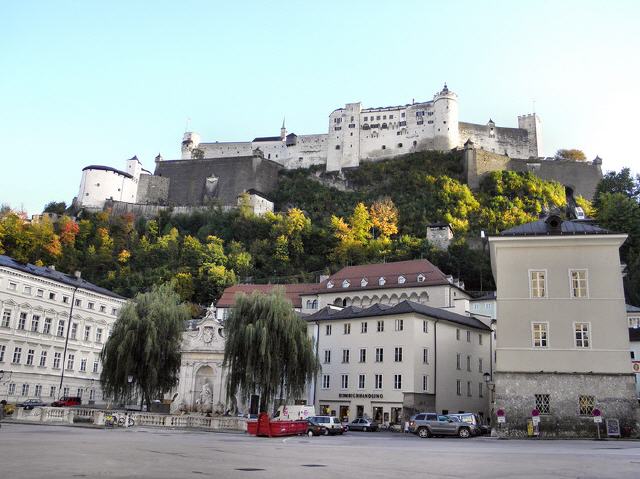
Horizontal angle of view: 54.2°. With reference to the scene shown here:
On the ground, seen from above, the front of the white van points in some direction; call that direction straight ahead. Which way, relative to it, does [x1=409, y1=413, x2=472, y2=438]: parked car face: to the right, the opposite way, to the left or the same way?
the opposite way

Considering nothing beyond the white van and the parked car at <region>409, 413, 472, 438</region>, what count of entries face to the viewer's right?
1
